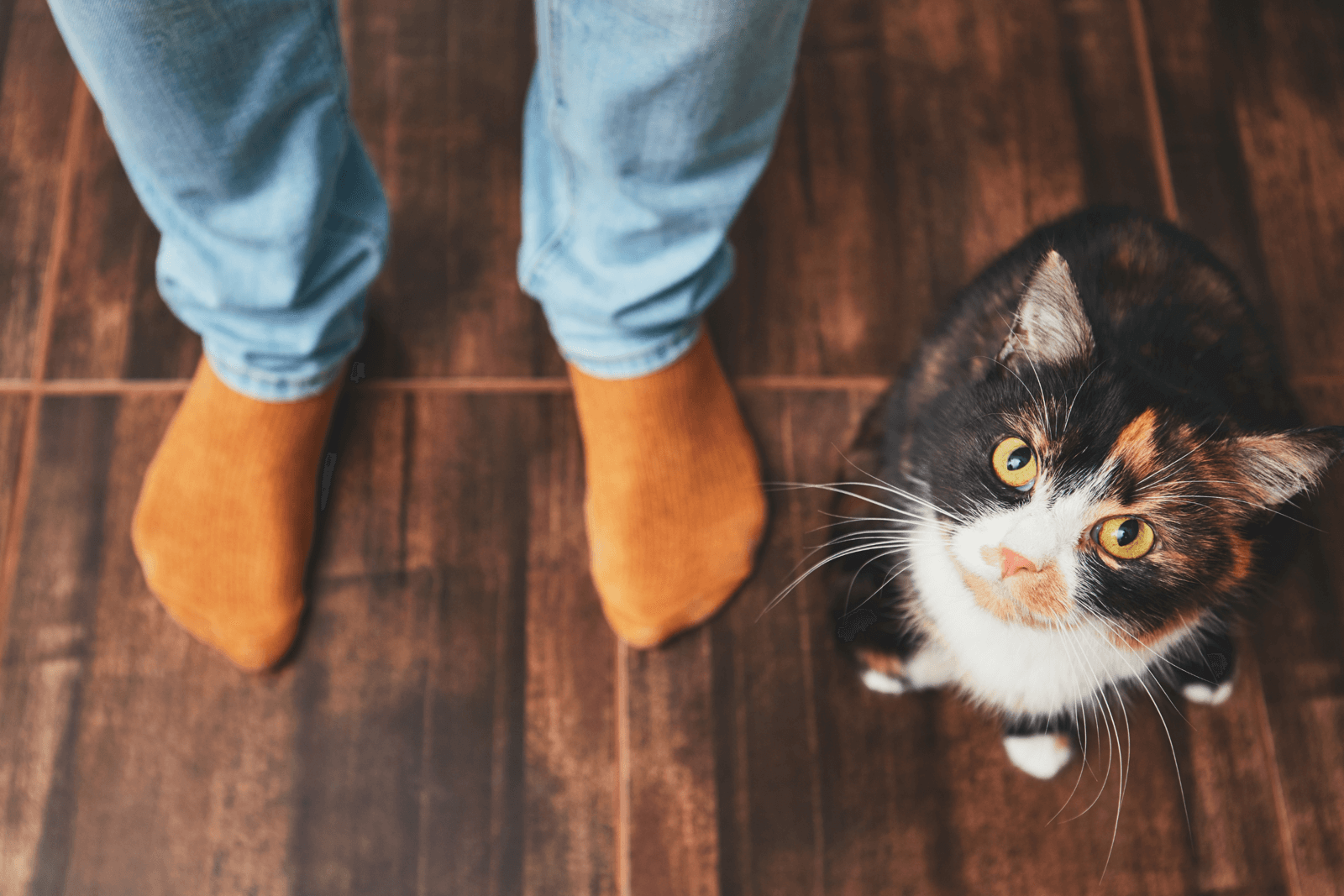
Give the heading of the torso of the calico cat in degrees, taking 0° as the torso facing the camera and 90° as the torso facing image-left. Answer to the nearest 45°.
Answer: approximately 0°
